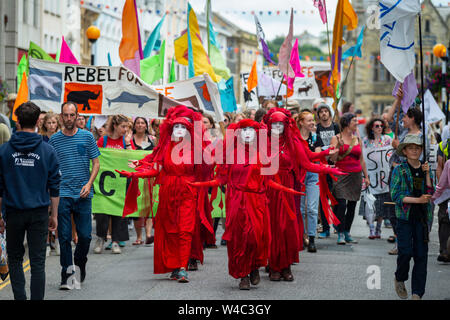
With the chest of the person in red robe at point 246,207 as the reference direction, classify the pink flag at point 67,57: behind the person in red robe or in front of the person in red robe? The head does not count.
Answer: behind

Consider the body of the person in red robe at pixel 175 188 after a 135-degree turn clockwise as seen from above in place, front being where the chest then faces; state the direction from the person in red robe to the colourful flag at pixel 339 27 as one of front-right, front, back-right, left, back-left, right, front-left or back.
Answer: right

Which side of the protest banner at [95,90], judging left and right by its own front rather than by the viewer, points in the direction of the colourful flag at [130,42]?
back

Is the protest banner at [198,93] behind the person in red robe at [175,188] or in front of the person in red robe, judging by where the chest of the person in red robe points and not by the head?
behind

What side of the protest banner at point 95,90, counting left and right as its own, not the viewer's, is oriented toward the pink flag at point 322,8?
left

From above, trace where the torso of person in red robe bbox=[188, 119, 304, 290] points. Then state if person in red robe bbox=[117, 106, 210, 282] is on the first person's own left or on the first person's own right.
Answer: on the first person's own right

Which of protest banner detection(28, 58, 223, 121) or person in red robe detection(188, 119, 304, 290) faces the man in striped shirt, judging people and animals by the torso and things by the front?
the protest banner

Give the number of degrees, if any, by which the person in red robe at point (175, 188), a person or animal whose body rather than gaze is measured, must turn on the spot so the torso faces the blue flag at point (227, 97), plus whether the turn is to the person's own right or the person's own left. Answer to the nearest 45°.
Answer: approximately 180°

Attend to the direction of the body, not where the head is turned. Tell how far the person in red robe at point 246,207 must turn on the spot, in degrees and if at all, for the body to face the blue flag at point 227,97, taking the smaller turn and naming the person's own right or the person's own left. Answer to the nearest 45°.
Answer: approximately 180°

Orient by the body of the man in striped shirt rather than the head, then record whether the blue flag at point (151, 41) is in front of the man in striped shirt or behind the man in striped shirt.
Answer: behind

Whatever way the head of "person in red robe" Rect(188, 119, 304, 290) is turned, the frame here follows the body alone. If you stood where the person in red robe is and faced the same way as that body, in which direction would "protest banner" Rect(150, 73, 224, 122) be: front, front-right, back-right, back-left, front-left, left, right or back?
back
